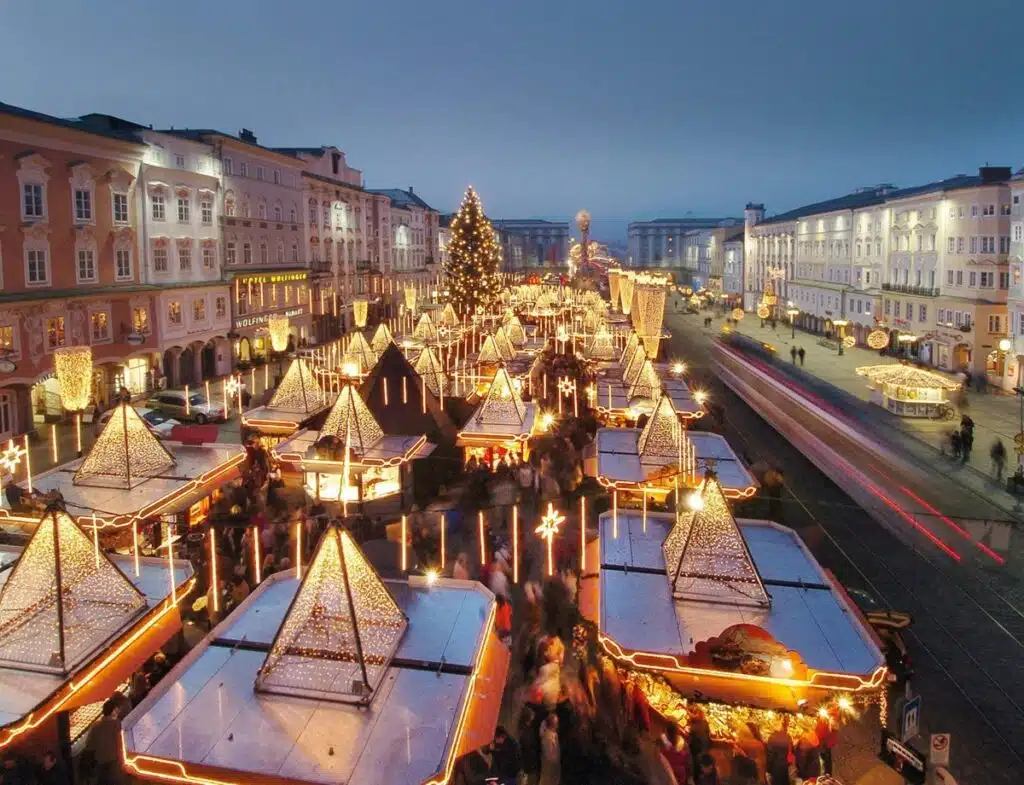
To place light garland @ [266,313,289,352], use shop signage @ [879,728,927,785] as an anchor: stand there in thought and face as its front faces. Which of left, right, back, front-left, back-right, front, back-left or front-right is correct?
back

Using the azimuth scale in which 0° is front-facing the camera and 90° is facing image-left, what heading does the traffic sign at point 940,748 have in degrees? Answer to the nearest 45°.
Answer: approximately 0°

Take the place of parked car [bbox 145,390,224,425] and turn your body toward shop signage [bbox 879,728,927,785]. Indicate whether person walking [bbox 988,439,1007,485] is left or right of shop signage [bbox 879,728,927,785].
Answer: left

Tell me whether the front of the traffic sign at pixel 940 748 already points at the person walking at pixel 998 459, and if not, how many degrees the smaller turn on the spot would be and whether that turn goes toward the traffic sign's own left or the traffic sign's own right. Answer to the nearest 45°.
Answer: approximately 180°

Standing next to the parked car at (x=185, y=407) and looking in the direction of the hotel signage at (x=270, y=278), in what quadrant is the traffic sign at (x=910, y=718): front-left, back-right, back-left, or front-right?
back-right
